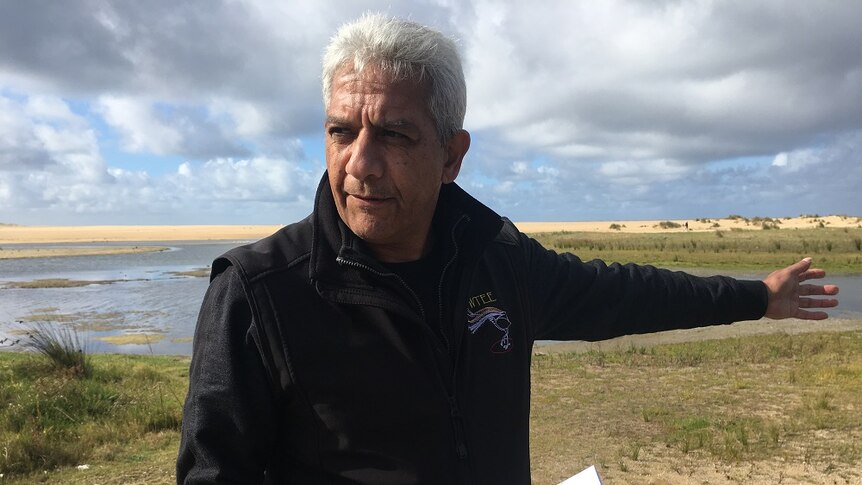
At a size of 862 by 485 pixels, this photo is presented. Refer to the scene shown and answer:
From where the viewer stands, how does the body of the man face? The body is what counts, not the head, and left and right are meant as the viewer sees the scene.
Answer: facing the viewer and to the right of the viewer

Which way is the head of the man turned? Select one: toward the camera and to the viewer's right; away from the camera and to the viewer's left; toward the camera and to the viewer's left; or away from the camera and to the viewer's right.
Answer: toward the camera and to the viewer's left
